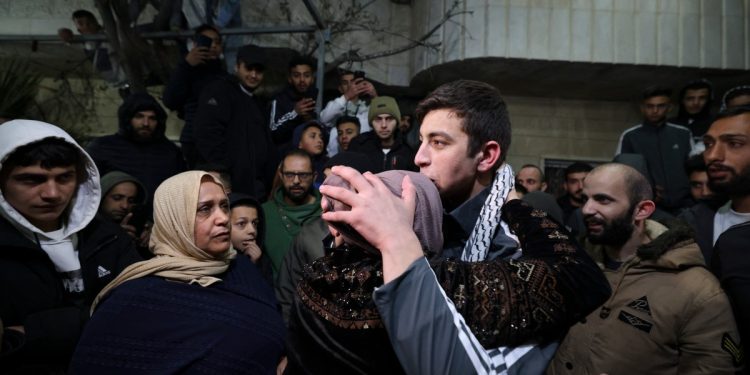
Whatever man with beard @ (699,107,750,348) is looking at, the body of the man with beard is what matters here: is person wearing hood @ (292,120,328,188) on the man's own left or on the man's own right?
on the man's own right

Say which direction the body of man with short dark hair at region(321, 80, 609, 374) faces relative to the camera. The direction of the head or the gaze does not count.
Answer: to the viewer's left

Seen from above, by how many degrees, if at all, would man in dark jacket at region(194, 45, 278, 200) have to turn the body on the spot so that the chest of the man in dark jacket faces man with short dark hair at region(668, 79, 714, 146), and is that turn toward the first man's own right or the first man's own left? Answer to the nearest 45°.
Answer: approximately 45° to the first man's own left

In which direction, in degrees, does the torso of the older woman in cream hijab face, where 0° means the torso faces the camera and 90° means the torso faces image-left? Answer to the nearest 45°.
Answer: approximately 315°

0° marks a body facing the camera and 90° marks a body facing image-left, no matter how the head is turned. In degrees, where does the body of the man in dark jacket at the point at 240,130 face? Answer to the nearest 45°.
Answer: approximately 315°

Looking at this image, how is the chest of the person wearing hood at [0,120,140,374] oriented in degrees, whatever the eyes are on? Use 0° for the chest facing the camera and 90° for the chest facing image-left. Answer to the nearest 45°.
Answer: approximately 315°
